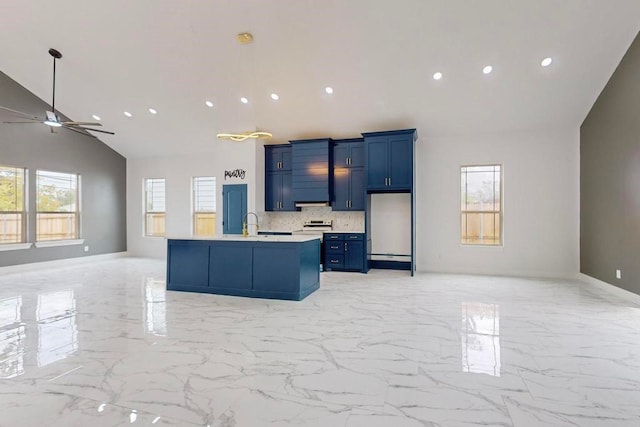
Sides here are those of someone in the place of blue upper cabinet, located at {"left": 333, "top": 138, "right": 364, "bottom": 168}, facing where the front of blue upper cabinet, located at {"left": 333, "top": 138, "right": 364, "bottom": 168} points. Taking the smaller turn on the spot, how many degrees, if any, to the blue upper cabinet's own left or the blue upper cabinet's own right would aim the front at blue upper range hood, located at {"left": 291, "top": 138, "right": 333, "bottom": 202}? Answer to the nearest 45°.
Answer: approximately 90° to the blue upper cabinet's own right

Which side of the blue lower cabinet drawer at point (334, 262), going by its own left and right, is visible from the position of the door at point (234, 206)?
right

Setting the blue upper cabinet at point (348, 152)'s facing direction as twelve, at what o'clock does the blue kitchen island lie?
The blue kitchen island is roughly at 1 o'clock from the blue upper cabinet.

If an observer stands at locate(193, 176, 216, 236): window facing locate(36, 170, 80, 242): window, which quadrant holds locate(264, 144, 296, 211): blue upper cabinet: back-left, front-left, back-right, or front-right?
back-left

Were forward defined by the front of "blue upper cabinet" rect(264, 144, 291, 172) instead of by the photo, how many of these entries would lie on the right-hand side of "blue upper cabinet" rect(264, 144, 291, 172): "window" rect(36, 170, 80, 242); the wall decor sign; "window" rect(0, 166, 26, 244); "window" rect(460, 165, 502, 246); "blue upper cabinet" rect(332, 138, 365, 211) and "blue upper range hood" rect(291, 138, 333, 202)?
3

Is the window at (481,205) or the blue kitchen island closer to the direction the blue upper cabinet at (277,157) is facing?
the blue kitchen island

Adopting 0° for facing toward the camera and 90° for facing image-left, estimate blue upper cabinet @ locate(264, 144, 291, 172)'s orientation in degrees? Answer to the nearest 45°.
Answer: approximately 0°

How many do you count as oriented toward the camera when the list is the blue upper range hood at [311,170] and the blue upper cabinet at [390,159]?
2
